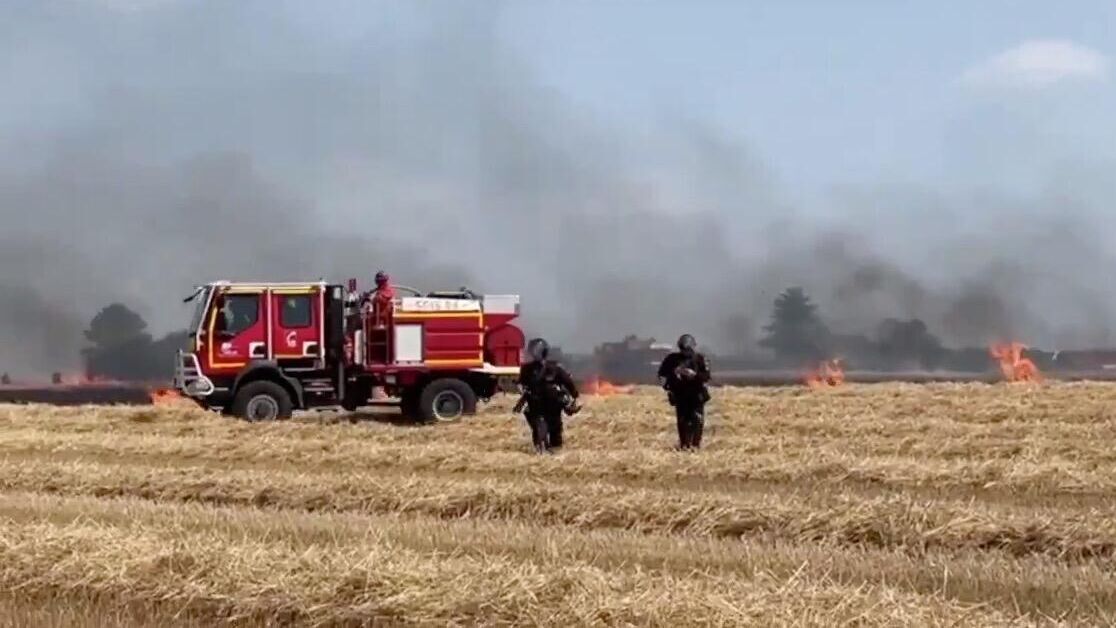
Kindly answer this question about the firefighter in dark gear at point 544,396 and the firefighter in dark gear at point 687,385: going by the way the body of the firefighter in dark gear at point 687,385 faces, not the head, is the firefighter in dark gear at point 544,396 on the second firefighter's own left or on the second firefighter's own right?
on the second firefighter's own right

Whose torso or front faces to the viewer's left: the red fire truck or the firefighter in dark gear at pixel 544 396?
the red fire truck

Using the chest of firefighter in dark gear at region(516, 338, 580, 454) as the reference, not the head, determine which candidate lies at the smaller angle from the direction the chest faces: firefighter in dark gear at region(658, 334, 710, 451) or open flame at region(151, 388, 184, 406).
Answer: the firefighter in dark gear

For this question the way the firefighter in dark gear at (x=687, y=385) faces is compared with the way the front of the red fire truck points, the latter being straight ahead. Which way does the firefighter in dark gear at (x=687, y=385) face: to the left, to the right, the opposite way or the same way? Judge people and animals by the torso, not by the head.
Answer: to the left

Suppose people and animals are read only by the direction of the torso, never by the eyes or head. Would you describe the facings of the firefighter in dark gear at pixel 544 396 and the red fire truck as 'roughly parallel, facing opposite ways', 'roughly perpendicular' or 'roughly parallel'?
roughly perpendicular

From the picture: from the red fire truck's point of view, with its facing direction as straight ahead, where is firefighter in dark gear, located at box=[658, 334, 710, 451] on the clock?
The firefighter in dark gear is roughly at 8 o'clock from the red fire truck.

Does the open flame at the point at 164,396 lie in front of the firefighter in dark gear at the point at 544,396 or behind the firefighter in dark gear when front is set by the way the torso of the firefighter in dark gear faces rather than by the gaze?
behind

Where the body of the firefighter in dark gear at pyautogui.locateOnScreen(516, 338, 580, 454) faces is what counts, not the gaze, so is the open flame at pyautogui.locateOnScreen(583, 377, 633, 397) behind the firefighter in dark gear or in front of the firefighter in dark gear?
behind

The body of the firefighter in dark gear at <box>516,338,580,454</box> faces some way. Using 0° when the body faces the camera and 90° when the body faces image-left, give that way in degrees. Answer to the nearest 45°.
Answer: approximately 0°

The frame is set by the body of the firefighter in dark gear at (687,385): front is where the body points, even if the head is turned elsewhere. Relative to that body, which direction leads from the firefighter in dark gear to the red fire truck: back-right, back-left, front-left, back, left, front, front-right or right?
back-right

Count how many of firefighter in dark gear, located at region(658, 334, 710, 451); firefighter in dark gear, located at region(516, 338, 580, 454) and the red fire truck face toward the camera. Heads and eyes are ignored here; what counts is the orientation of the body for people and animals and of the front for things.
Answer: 2

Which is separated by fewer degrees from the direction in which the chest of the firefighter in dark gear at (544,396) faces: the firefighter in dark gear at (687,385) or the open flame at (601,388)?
the firefighter in dark gear

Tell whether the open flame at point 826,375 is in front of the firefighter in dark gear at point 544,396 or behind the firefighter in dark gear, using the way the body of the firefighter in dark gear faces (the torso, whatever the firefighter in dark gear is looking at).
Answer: behind

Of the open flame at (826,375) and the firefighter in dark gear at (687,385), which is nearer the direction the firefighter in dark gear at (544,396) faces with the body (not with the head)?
the firefighter in dark gear

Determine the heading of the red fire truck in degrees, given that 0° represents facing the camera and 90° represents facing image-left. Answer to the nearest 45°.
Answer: approximately 90°
